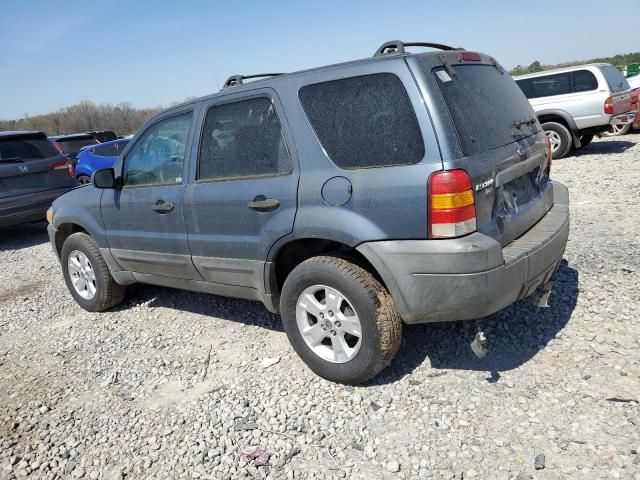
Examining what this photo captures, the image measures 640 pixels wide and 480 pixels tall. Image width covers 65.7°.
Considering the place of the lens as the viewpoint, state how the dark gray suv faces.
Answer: facing away from the viewer and to the left of the viewer

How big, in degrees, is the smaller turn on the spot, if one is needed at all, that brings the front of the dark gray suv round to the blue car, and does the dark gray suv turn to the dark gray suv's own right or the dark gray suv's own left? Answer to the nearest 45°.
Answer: approximately 45° to the dark gray suv's own right

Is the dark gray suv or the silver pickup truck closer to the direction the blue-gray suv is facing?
the dark gray suv

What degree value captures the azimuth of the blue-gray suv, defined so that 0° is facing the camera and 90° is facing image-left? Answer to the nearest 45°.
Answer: approximately 135°

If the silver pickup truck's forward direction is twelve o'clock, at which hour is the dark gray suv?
The dark gray suv is roughly at 9 o'clock from the silver pickup truck.

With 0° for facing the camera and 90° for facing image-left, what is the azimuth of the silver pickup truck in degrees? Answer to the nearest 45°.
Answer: approximately 135°

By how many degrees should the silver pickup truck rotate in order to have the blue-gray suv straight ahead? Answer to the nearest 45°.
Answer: approximately 135° to its left

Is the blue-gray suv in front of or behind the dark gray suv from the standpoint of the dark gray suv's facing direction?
behind

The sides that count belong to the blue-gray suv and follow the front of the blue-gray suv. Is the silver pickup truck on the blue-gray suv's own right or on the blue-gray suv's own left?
on the blue-gray suv's own right
